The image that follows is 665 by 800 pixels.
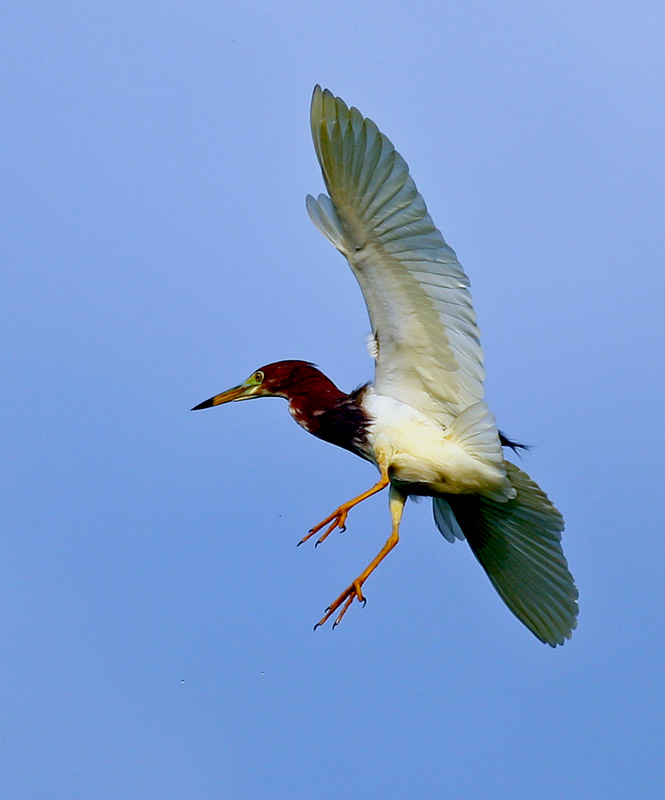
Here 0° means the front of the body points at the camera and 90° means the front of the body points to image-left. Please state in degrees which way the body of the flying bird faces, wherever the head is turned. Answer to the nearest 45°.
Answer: approximately 90°
